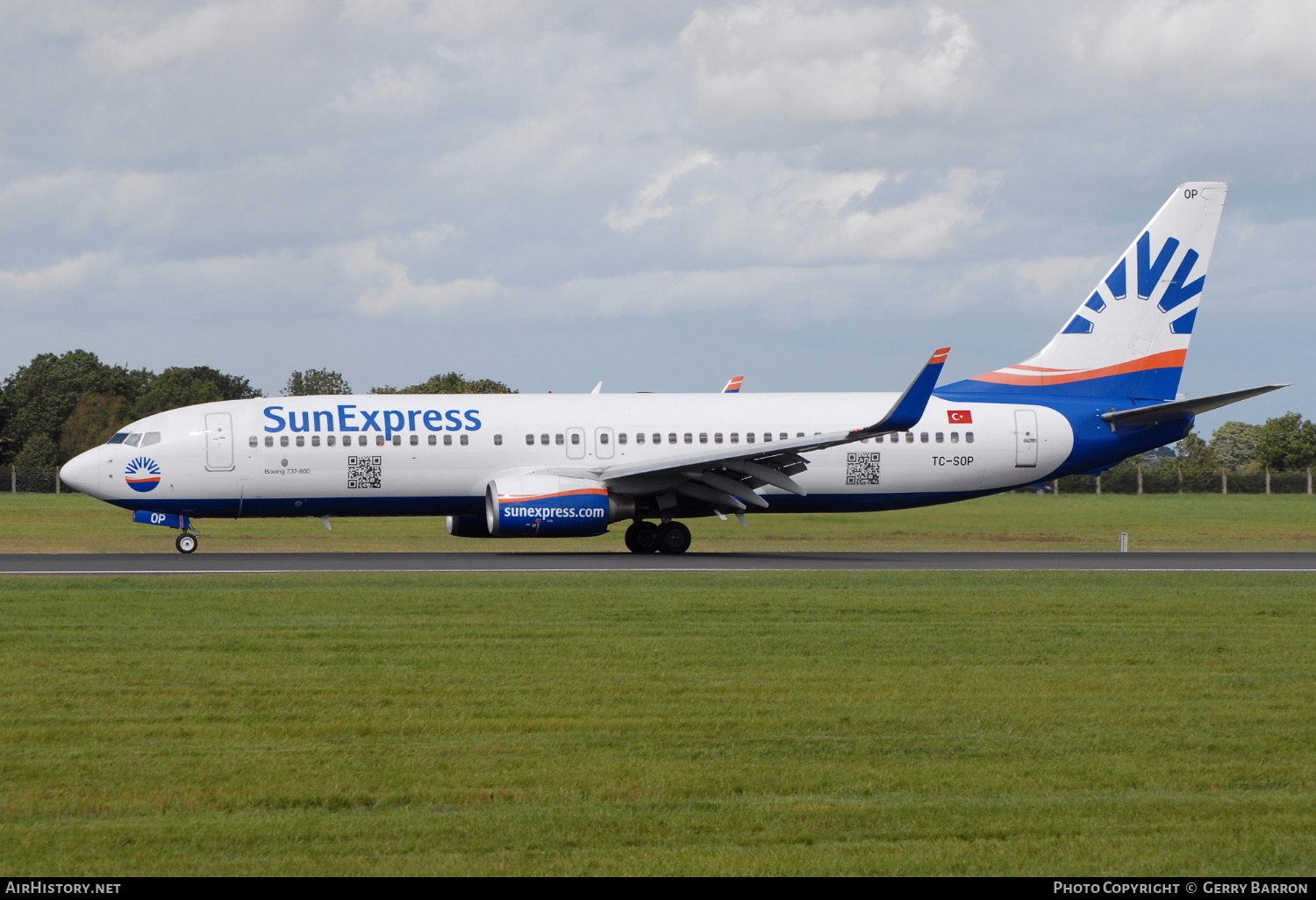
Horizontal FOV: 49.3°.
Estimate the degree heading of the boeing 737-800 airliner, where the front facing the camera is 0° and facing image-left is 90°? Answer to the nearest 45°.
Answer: approximately 90°
